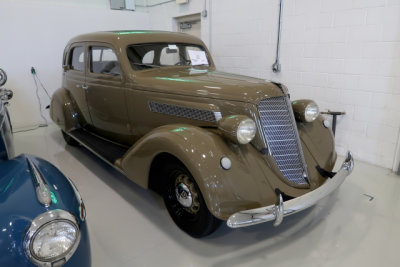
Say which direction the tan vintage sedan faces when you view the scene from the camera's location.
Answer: facing the viewer and to the right of the viewer
